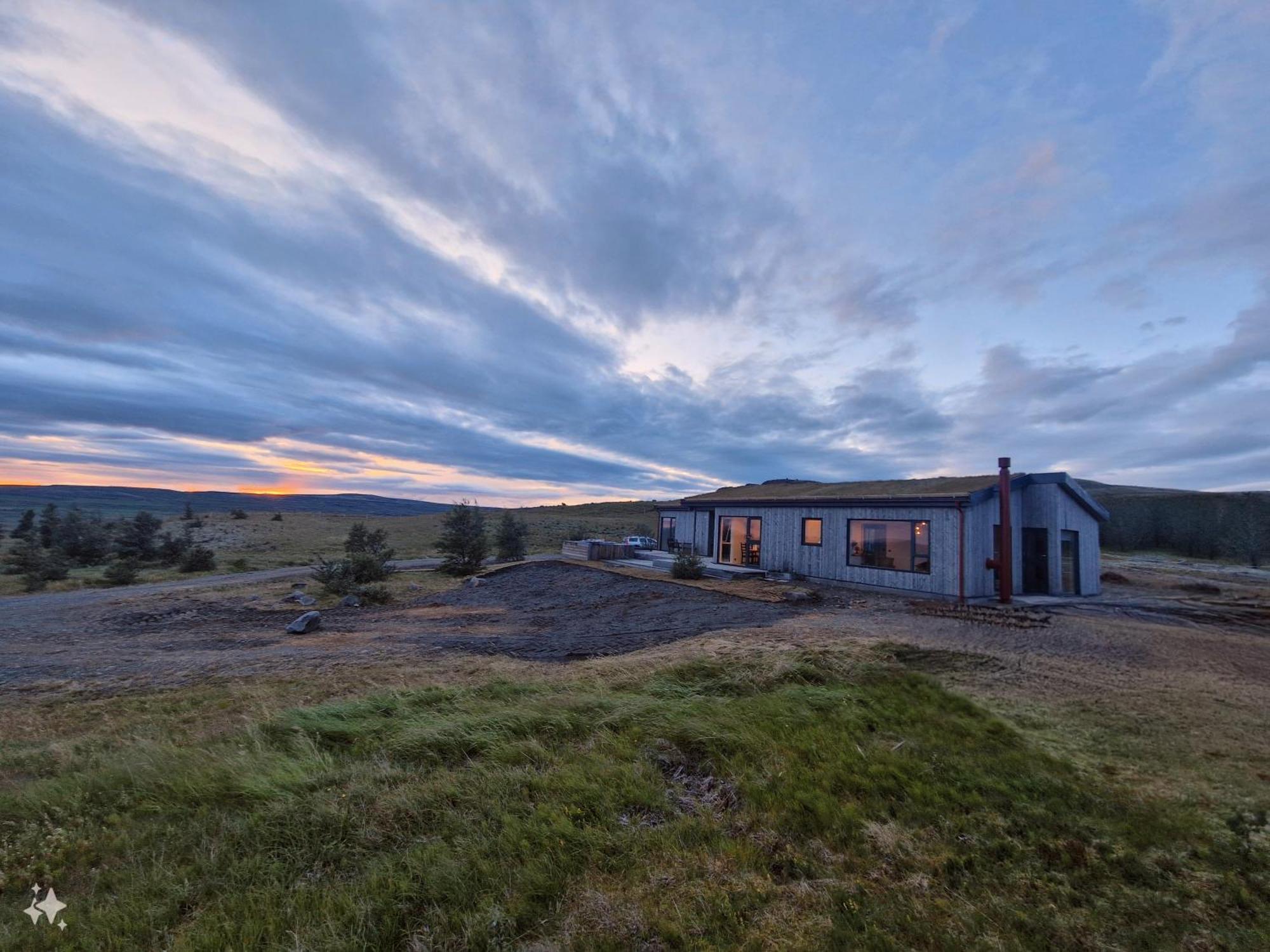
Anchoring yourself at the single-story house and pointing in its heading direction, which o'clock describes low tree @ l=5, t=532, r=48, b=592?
The low tree is roughly at 1 o'clock from the single-story house.

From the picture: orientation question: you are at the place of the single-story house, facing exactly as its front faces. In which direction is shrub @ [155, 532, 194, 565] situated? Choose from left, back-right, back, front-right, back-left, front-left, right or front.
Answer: front-right

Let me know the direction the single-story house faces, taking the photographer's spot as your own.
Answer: facing the viewer and to the left of the viewer

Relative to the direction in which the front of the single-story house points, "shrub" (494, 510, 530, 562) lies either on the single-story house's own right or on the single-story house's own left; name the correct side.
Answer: on the single-story house's own right

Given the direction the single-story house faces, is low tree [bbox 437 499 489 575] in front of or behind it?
in front

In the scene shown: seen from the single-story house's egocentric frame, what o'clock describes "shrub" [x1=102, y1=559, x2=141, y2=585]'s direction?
The shrub is roughly at 1 o'clock from the single-story house.

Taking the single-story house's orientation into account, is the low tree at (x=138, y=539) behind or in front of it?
in front

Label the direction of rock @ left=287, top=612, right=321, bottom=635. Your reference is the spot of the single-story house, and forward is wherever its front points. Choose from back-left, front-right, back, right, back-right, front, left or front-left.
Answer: front

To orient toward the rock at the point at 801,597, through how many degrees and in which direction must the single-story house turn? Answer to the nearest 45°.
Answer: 0° — it already faces it

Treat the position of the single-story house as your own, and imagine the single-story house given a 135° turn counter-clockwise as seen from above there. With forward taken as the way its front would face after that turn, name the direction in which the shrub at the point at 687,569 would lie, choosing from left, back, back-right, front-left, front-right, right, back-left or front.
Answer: back

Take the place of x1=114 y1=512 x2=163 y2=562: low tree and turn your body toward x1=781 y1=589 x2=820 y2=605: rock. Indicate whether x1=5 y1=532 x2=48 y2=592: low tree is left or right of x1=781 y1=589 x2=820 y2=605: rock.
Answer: right

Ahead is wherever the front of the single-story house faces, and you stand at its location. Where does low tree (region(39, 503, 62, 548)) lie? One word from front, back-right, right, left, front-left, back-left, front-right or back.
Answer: front-right

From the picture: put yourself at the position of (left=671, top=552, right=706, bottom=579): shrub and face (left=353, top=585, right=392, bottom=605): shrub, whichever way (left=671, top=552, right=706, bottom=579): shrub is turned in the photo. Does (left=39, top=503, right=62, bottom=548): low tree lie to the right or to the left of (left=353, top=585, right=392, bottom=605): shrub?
right

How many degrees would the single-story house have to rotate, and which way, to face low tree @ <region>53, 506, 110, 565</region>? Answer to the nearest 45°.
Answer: approximately 45° to its right
